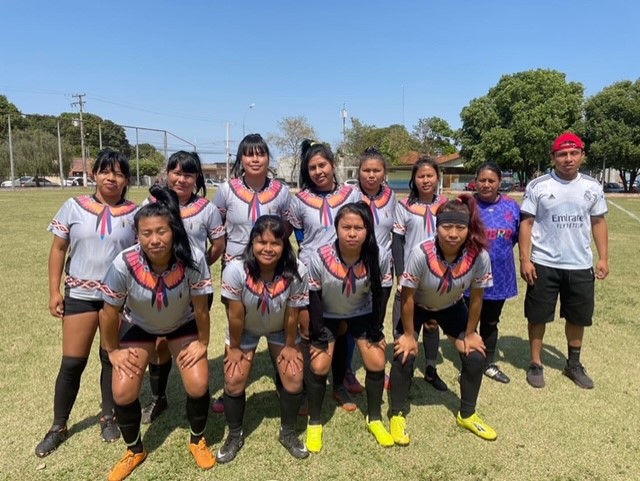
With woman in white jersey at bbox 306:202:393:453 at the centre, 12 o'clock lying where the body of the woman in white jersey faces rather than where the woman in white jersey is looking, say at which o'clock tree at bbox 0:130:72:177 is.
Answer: The tree is roughly at 5 o'clock from the woman in white jersey.

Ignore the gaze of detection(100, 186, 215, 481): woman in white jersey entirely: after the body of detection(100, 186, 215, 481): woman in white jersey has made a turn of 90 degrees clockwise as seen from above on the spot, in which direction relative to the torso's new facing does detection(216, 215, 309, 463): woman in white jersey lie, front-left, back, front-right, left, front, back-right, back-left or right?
back

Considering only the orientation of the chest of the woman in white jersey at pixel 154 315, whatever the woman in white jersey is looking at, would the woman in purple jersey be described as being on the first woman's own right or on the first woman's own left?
on the first woman's own left

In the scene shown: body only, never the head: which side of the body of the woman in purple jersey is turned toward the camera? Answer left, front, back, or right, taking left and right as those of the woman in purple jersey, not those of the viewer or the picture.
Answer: front

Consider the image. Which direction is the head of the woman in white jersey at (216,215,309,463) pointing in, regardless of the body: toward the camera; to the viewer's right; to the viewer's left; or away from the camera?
toward the camera

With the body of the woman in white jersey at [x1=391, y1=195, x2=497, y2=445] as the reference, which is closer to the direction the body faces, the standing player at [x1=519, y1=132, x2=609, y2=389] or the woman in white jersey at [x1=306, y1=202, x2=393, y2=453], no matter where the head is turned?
the woman in white jersey

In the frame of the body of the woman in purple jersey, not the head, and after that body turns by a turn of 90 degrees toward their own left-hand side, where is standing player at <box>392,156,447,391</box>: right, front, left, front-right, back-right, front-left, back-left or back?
back-right

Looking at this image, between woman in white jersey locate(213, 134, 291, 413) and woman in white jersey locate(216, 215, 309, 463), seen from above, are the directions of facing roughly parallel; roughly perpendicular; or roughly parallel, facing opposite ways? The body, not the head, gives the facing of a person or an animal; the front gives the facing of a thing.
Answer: roughly parallel

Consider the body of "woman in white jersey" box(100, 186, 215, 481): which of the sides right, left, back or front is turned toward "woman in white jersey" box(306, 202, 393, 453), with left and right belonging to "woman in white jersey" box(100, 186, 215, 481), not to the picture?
left

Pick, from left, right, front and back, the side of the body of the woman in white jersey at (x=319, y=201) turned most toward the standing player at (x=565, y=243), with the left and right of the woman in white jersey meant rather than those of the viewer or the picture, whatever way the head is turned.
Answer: left

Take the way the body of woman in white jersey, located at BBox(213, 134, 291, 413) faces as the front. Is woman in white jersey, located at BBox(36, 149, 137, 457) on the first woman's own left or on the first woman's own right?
on the first woman's own right

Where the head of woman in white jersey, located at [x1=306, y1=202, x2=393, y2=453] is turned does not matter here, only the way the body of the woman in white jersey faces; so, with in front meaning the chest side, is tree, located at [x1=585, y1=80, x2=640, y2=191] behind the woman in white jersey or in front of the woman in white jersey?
behind

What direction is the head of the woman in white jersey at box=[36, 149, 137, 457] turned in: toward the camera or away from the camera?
toward the camera

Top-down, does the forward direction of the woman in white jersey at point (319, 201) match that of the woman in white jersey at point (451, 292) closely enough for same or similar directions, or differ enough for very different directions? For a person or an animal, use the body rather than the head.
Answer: same or similar directions

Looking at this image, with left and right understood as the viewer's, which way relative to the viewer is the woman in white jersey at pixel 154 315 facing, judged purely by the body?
facing the viewer

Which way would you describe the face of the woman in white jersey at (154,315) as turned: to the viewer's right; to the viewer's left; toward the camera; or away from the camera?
toward the camera

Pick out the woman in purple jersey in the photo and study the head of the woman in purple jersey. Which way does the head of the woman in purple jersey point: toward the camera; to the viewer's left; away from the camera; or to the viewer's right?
toward the camera

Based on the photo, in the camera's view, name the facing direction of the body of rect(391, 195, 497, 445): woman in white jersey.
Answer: toward the camera

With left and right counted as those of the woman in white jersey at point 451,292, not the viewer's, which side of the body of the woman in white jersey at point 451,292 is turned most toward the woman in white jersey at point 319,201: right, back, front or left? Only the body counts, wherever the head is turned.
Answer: right

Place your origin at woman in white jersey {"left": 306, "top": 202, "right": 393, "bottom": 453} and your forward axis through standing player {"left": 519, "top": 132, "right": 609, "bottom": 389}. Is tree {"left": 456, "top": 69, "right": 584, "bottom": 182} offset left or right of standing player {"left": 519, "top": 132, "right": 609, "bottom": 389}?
left

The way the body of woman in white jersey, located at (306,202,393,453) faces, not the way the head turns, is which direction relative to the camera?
toward the camera

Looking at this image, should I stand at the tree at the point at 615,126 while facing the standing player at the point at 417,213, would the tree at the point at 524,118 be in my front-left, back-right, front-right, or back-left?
front-right
